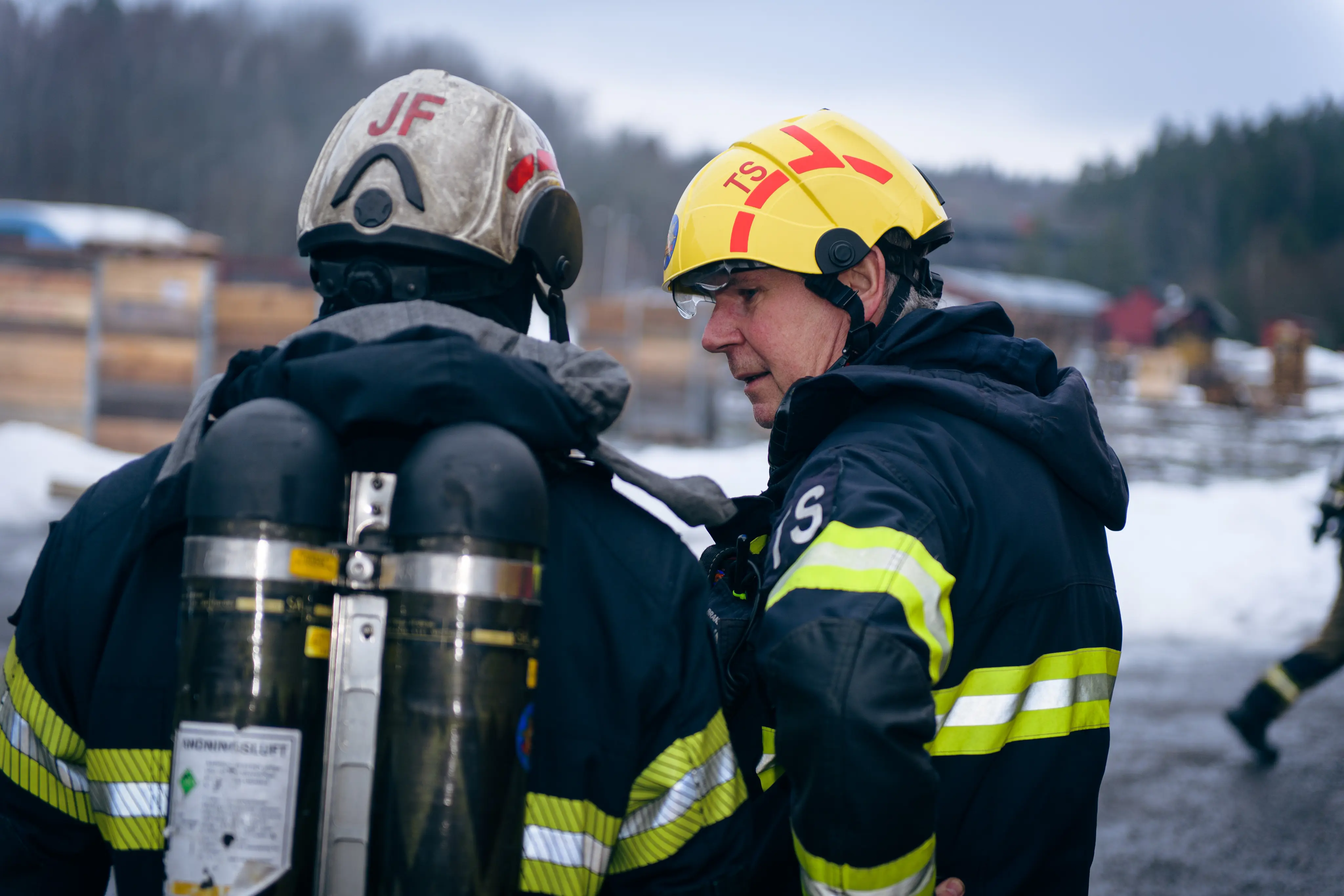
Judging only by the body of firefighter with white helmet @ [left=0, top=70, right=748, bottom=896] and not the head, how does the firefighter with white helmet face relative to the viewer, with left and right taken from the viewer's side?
facing away from the viewer

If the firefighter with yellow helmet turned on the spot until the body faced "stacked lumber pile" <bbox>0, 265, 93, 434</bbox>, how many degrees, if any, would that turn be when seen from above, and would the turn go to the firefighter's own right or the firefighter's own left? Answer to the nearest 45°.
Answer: approximately 45° to the firefighter's own right

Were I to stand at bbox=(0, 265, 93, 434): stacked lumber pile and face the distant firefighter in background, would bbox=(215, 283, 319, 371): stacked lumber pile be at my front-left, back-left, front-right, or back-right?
front-left

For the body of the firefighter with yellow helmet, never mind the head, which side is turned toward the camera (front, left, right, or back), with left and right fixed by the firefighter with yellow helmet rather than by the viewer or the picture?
left

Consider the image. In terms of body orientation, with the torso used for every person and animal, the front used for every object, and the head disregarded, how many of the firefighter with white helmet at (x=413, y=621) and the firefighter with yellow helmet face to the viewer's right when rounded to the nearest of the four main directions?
0

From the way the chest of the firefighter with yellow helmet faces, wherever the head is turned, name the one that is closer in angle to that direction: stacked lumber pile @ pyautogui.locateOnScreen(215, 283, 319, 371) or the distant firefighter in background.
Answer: the stacked lumber pile

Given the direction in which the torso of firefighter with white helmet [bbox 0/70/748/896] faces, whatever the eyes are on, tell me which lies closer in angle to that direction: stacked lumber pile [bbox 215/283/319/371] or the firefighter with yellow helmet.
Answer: the stacked lumber pile
